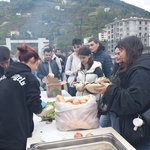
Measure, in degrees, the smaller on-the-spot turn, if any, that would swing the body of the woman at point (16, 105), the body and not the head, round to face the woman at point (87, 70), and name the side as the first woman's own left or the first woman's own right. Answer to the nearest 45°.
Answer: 0° — they already face them

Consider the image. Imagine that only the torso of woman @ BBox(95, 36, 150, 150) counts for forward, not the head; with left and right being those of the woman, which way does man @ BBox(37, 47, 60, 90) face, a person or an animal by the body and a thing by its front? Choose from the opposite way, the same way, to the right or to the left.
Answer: to the left

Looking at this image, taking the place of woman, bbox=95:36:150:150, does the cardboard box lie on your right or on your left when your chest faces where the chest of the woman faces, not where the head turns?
on your right

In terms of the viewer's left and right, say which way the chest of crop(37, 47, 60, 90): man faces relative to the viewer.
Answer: facing the viewer

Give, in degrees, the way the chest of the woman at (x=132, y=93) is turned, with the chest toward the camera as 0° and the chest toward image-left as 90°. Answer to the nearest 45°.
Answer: approximately 90°

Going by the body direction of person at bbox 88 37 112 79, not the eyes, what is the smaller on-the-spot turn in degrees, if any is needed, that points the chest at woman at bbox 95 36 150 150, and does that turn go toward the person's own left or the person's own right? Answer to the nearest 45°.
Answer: approximately 45° to the person's own left

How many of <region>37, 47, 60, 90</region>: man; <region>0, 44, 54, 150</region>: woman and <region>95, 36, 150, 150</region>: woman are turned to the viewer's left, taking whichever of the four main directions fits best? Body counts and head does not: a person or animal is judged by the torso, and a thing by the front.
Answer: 1

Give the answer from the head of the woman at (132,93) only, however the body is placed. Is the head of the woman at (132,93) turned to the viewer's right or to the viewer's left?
to the viewer's left

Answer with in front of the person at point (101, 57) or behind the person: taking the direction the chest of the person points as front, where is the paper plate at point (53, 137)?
in front

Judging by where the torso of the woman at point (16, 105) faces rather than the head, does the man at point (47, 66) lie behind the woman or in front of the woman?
in front

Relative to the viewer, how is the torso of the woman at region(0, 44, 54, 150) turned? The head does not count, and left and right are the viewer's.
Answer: facing away from the viewer and to the right of the viewer

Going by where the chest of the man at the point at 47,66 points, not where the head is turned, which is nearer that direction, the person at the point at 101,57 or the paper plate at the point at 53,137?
the paper plate
